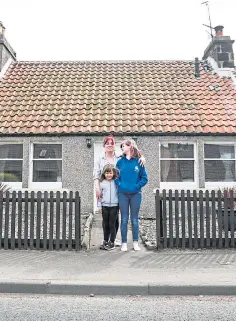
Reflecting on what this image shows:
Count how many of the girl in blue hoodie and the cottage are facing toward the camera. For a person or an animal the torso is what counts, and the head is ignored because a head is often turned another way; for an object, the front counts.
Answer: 2

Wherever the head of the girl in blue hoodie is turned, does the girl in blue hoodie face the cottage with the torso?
no

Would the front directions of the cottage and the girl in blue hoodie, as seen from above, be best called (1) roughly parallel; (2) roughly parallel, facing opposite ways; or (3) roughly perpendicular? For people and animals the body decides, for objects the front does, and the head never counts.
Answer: roughly parallel

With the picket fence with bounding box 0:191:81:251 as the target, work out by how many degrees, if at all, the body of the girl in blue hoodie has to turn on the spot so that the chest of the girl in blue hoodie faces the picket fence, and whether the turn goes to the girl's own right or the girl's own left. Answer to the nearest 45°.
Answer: approximately 90° to the girl's own right

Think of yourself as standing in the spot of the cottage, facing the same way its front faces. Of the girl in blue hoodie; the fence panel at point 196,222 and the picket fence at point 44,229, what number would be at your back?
0

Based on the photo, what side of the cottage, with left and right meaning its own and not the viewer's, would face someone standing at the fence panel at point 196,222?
front

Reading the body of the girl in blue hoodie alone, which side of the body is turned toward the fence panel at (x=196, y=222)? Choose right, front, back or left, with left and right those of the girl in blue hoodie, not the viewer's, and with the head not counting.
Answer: left

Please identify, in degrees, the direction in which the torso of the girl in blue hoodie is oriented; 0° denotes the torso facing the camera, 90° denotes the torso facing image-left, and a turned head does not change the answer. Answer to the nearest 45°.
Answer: approximately 0°

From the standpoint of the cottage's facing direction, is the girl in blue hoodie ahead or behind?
ahead

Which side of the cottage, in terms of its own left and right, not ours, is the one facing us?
front
